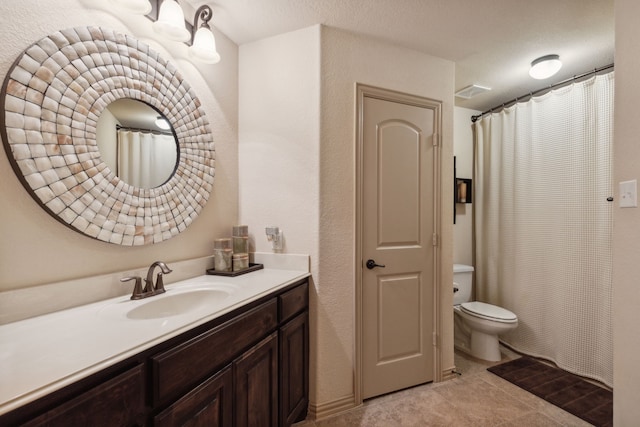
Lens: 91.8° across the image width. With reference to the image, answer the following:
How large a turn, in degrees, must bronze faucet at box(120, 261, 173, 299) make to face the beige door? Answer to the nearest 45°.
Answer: approximately 45° to its left

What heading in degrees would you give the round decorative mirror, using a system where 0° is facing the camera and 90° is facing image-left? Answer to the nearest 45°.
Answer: approximately 315°

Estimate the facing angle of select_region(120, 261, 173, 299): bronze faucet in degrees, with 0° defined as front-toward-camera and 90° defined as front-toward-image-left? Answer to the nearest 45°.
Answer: approximately 315°

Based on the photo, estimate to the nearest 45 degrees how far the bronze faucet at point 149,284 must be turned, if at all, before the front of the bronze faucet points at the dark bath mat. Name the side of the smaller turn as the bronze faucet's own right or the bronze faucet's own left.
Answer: approximately 45° to the bronze faucet's own left

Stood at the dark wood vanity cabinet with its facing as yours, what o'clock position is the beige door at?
The beige door is roughly at 10 o'clock from the dark wood vanity cabinet.

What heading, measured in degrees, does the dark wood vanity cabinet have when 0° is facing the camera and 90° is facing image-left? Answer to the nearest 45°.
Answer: approximately 315°

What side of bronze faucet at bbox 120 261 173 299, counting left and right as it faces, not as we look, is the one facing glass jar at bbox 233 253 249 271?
left

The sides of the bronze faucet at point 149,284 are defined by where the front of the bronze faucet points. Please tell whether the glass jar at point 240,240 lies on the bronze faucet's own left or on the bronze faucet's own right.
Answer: on the bronze faucet's own left
